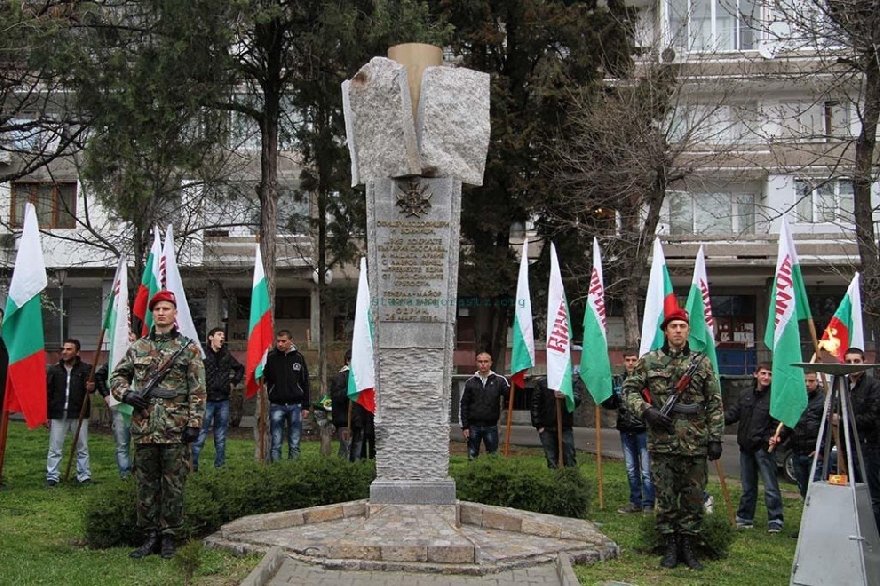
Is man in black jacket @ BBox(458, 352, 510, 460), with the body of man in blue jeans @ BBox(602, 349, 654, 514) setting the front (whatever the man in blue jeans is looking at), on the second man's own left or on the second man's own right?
on the second man's own right

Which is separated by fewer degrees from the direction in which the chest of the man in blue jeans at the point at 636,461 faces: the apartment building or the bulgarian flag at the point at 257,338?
the bulgarian flag

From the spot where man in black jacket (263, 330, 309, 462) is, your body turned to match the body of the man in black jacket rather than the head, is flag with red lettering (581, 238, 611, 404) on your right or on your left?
on your left

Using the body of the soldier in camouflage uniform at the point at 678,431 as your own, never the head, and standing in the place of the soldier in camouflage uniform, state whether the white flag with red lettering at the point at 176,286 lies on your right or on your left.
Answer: on your right

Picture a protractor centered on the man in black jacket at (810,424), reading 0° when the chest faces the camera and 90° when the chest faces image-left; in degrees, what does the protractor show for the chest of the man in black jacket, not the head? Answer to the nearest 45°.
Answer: approximately 45°
